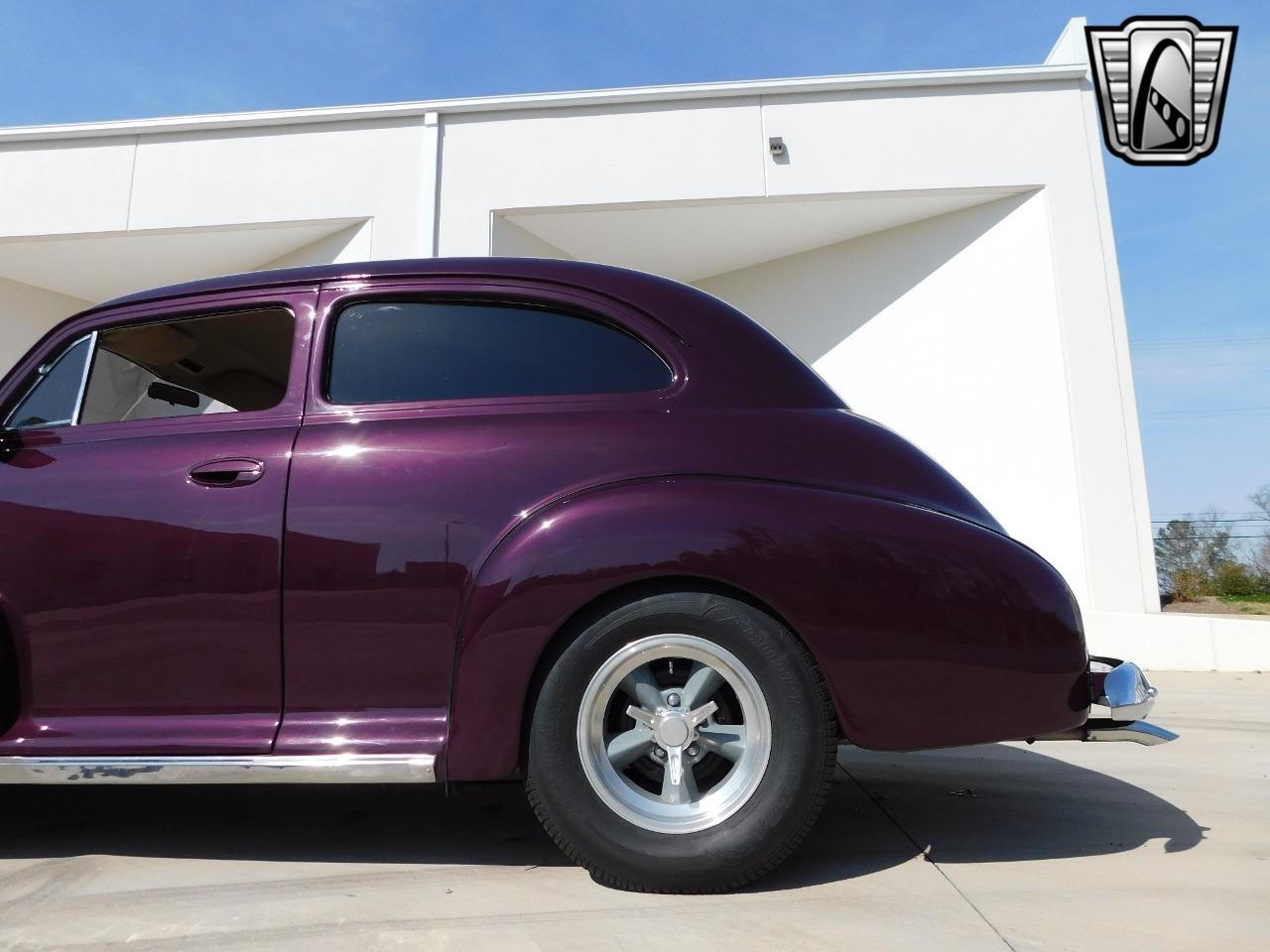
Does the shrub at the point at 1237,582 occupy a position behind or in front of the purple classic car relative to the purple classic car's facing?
behind

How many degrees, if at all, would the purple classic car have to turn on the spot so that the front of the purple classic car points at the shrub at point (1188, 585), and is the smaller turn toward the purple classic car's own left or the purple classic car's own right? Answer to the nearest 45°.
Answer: approximately 135° to the purple classic car's own right

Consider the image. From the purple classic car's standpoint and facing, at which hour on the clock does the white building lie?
The white building is roughly at 4 o'clock from the purple classic car.

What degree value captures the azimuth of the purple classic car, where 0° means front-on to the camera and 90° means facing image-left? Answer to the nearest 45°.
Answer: approximately 90°

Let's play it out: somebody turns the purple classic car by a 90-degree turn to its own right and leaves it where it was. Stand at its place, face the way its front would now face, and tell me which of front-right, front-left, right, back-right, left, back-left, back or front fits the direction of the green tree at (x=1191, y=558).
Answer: front-right
